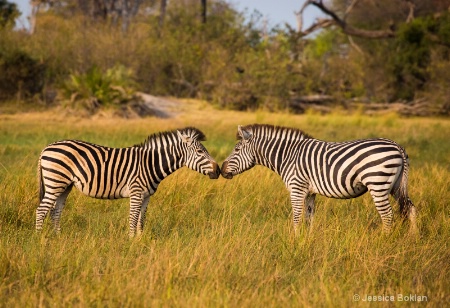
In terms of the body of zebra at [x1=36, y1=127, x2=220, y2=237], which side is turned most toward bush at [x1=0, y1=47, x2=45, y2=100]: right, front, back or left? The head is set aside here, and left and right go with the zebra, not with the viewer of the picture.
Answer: left

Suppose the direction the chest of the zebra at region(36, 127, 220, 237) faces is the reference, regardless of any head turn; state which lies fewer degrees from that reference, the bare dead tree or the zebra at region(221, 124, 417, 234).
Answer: the zebra

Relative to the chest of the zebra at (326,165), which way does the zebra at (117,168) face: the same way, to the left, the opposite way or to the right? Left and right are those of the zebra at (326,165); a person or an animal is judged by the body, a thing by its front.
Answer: the opposite way

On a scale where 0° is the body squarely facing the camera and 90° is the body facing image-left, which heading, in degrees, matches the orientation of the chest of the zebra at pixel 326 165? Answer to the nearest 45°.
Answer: approximately 90°

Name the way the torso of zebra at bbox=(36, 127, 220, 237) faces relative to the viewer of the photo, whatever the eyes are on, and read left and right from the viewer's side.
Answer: facing to the right of the viewer

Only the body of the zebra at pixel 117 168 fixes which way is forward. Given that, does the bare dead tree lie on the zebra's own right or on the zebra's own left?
on the zebra's own left

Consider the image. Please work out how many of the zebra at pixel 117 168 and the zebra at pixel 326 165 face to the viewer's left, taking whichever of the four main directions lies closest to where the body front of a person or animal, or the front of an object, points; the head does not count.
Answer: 1

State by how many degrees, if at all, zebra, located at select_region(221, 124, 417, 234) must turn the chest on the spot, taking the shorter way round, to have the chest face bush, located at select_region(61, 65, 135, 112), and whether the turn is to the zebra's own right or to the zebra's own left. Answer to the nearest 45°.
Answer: approximately 45° to the zebra's own right

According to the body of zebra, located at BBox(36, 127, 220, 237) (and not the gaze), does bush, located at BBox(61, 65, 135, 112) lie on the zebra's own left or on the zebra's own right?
on the zebra's own left
